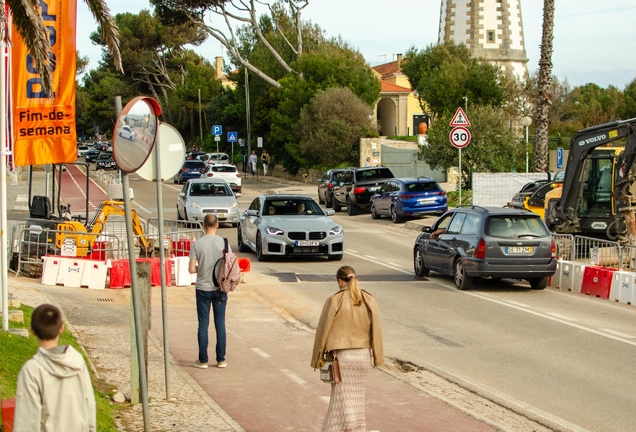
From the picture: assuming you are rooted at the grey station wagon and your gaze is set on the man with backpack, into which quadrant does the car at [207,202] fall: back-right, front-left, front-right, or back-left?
back-right

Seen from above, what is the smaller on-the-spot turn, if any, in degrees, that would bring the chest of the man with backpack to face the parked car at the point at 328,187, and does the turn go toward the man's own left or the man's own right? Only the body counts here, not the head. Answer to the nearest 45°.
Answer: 0° — they already face it

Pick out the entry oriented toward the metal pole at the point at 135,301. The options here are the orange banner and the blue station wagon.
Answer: the orange banner

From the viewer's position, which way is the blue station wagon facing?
facing away from the viewer and to the left of the viewer

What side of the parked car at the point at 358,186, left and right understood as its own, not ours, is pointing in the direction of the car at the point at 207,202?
left

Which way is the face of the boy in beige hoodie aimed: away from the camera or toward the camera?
away from the camera

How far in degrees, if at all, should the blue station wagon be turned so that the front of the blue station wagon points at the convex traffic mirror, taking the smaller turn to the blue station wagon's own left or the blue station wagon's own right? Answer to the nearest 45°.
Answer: approximately 135° to the blue station wagon's own left

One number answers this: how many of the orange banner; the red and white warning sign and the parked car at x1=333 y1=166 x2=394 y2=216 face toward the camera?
2

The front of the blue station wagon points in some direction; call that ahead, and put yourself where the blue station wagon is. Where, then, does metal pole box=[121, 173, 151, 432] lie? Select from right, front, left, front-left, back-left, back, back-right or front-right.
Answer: back-left

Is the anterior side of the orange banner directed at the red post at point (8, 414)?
yes

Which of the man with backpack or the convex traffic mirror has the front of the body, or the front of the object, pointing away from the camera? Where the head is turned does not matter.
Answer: the man with backpack

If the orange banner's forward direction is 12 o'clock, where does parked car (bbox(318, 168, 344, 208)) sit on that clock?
The parked car is roughly at 7 o'clock from the orange banner.

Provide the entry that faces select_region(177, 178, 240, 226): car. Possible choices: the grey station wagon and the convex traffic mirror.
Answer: the grey station wagon

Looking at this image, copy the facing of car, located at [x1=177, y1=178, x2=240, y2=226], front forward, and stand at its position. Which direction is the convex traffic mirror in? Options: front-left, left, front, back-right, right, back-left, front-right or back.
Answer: front-right

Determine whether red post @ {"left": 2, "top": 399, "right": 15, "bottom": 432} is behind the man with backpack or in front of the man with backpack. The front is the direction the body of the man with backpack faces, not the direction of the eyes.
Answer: behind

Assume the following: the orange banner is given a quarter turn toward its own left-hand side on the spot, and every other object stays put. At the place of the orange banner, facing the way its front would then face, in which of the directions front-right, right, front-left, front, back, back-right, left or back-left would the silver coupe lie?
front-left

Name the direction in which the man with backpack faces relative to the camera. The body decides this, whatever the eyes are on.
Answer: away from the camera
